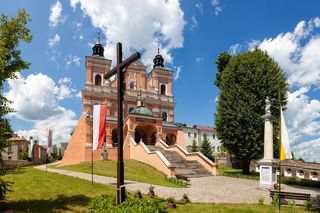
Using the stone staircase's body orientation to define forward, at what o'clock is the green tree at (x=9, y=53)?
The green tree is roughly at 2 o'clock from the stone staircase.

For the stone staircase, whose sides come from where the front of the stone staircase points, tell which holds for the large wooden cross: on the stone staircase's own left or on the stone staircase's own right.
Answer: on the stone staircase's own right

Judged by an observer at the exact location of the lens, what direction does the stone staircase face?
facing the viewer and to the right of the viewer

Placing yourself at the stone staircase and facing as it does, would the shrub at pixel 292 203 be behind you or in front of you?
in front

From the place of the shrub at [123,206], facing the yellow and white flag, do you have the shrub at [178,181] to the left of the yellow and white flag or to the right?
left
